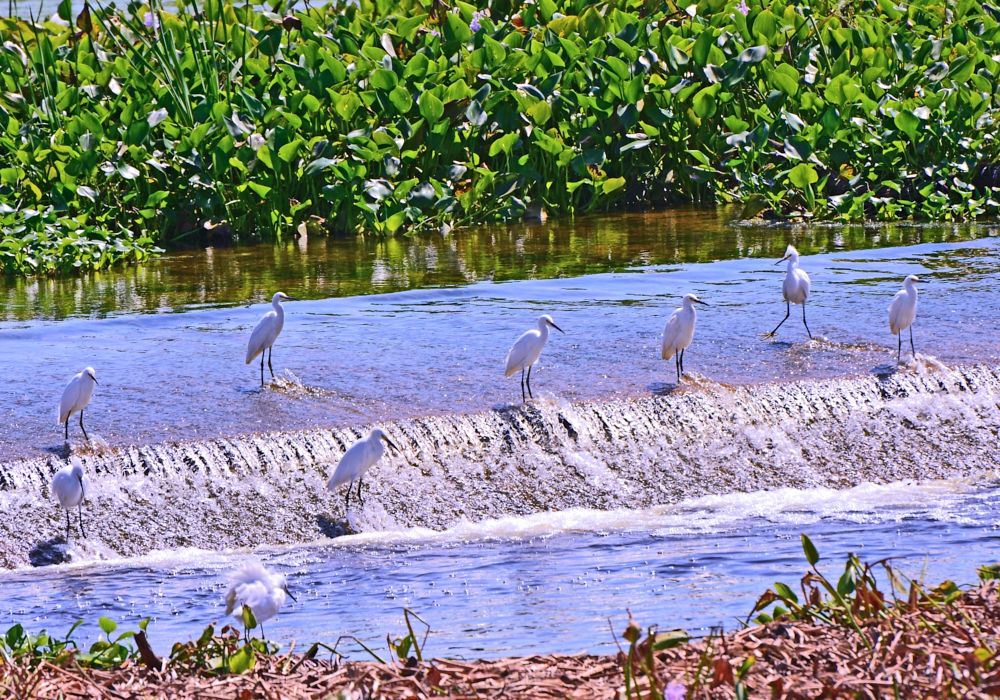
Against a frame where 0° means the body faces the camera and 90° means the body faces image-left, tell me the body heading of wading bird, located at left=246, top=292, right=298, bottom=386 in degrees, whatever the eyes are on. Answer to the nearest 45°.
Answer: approximately 270°

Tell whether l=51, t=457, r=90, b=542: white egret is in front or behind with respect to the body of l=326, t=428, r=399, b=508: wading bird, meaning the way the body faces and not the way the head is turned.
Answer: behind

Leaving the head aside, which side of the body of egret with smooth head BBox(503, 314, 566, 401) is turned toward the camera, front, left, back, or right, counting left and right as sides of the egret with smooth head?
right

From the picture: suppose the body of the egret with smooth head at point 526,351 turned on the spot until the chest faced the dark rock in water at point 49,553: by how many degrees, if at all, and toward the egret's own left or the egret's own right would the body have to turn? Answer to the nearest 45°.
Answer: approximately 135° to the egret's own right

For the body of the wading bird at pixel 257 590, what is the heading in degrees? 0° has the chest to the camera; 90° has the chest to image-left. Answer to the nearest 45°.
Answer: approximately 270°

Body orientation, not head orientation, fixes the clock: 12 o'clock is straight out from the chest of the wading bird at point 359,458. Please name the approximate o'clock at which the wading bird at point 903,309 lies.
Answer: the wading bird at point 903,309 is roughly at 11 o'clock from the wading bird at point 359,458.

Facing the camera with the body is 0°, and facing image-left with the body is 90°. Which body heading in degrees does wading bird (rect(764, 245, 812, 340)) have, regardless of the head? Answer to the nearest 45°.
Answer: approximately 45°

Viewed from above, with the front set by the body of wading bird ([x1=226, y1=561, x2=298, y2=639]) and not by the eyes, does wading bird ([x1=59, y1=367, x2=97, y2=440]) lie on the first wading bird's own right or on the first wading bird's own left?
on the first wading bird's own left

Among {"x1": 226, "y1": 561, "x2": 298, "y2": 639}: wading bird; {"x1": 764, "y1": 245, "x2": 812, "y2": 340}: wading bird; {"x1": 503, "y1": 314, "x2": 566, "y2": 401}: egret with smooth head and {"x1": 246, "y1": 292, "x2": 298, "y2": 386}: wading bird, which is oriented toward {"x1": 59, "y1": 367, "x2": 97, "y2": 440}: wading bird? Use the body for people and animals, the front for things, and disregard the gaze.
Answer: {"x1": 764, "y1": 245, "x2": 812, "y2": 340}: wading bird

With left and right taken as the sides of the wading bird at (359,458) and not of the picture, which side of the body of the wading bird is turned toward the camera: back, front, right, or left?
right

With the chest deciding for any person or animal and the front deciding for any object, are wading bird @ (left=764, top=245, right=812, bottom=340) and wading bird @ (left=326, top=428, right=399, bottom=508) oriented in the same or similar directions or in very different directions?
very different directions
